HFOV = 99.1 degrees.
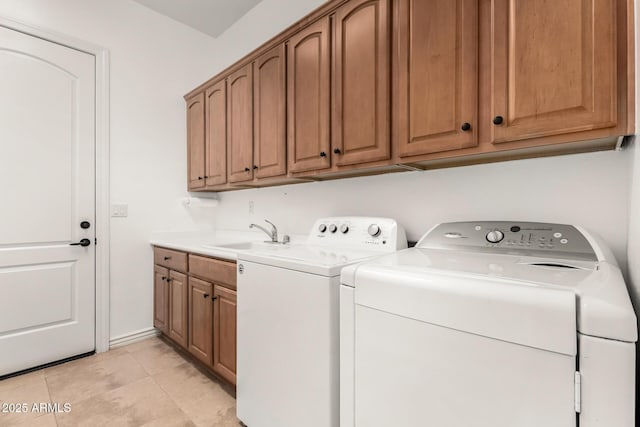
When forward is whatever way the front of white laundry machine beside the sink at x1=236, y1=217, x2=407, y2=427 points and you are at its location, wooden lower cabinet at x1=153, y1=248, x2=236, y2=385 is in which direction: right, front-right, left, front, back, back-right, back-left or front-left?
right

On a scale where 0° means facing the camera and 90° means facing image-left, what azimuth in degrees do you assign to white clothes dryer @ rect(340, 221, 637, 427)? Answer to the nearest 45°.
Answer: approximately 0°

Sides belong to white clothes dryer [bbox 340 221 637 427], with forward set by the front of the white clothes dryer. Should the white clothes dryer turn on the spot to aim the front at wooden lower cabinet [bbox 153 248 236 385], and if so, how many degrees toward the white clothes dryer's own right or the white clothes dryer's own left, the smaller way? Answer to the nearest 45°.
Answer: approximately 90° to the white clothes dryer's own right

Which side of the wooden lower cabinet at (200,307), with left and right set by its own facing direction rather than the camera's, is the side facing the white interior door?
front

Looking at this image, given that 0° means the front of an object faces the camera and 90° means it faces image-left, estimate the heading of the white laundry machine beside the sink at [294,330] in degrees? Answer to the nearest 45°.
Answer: approximately 45°

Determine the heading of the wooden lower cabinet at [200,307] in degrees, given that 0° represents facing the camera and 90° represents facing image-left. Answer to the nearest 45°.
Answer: approximately 45°

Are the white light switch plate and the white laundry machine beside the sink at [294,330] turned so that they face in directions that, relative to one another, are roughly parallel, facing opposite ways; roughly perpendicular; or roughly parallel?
roughly perpendicular
